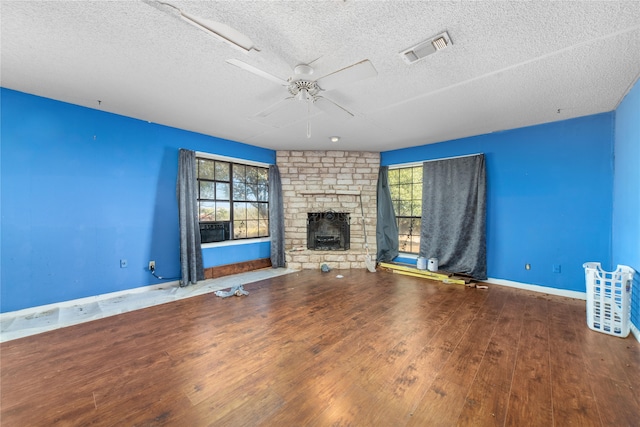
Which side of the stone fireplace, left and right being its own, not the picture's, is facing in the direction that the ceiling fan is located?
front

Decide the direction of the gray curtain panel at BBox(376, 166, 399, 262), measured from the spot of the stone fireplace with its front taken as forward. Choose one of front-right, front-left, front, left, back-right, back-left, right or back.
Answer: left

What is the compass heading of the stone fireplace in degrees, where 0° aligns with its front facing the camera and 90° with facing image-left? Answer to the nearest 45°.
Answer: approximately 0°

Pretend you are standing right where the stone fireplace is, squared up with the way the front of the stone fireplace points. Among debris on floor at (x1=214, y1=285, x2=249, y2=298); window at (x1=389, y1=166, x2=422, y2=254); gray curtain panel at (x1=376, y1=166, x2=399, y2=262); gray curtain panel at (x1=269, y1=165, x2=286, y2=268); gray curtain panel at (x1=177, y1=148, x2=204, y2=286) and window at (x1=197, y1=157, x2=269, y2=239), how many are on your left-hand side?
2

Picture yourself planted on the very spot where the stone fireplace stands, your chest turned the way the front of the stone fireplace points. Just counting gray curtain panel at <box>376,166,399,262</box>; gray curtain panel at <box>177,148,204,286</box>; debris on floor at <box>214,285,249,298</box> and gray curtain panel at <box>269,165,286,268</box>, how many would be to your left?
1

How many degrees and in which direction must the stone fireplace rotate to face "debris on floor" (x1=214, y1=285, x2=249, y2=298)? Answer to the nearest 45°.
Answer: approximately 45° to its right

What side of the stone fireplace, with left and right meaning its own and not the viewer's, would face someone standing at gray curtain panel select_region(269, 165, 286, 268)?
right

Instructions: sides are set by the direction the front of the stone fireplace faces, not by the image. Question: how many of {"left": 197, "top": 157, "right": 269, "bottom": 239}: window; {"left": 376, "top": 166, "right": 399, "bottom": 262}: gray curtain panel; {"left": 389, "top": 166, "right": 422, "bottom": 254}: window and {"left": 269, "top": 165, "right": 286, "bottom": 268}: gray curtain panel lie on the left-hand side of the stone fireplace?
2

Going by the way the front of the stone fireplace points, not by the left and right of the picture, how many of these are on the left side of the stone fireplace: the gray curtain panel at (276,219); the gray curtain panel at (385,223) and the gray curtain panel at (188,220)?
1

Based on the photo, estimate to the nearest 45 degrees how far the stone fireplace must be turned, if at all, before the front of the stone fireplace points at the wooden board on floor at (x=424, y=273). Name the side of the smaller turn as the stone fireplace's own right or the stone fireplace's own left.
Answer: approximately 45° to the stone fireplace's own left

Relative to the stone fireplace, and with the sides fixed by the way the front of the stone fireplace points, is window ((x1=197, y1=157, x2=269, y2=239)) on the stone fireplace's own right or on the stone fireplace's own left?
on the stone fireplace's own right

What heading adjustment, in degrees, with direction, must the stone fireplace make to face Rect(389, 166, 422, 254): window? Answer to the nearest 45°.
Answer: approximately 90° to its left

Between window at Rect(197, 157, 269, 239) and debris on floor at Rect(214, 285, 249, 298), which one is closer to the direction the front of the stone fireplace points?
the debris on floor

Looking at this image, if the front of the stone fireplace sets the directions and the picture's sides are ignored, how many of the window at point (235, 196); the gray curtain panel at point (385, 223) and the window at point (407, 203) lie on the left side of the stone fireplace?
2

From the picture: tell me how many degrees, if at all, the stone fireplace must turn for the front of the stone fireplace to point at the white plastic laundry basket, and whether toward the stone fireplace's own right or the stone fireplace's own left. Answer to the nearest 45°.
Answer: approximately 45° to the stone fireplace's own left
